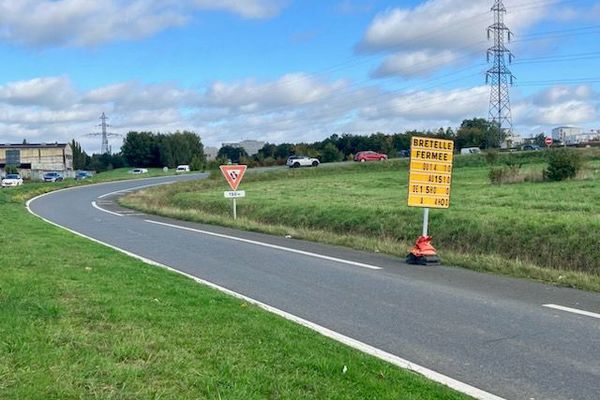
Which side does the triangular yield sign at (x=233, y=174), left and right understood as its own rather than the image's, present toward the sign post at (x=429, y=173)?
front

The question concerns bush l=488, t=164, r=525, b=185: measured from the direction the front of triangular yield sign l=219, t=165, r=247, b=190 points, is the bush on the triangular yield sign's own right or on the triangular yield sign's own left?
on the triangular yield sign's own left

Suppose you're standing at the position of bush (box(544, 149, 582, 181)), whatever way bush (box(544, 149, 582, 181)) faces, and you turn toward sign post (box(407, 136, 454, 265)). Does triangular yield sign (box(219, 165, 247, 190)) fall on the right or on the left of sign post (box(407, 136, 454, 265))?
right

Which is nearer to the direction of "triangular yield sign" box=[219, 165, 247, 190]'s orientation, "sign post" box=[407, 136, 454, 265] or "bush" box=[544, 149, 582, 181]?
the sign post

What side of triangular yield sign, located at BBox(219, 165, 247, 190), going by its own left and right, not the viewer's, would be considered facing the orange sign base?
front

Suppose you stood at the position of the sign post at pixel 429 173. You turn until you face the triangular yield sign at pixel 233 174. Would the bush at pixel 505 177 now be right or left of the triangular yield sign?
right

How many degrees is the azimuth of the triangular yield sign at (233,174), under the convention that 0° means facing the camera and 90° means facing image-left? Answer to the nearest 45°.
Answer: approximately 0°

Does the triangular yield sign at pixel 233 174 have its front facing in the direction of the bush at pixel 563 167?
no
